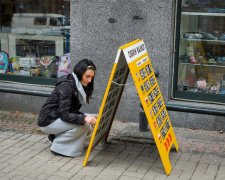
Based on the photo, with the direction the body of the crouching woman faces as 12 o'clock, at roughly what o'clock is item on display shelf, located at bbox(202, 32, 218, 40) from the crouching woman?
The item on display shelf is roughly at 11 o'clock from the crouching woman.

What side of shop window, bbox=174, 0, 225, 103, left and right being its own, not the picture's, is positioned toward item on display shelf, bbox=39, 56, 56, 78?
right

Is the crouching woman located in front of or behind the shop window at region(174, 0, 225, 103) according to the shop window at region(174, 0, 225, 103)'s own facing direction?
in front

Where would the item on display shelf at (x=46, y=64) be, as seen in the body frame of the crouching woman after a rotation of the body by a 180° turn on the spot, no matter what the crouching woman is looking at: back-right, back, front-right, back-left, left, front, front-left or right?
right

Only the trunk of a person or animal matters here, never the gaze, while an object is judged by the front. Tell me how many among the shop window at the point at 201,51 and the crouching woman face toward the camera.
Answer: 1

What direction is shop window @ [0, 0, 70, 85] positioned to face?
toward the camera

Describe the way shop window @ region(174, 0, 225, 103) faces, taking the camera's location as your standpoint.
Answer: facing the viewer

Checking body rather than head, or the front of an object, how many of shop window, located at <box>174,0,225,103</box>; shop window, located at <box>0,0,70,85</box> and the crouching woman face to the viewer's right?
1

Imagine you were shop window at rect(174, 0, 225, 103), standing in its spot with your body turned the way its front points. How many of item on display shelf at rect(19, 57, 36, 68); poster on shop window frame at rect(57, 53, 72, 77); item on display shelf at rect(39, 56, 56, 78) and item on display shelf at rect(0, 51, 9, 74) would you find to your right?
4

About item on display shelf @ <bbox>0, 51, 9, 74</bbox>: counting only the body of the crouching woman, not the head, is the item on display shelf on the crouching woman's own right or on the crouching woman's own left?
on the crouching woman's own left

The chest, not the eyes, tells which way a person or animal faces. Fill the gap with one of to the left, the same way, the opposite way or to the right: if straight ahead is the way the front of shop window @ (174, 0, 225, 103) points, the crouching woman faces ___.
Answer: to the left

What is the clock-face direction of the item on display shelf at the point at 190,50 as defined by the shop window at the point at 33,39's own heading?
The item on display shelf is roughly at 10 o'clock from the shop window.

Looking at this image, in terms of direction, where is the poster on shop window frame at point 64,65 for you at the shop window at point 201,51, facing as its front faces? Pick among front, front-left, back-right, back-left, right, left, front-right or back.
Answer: right

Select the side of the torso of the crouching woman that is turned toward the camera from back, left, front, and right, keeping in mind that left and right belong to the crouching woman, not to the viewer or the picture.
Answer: right

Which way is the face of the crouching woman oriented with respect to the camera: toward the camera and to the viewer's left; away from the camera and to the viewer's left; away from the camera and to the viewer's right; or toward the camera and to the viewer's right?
toward the camera and to the viewer's right

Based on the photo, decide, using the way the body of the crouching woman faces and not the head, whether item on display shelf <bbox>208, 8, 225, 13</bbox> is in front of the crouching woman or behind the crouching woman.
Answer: in front

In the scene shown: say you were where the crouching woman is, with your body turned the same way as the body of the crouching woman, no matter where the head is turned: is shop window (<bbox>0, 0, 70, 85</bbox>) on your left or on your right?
on your left
